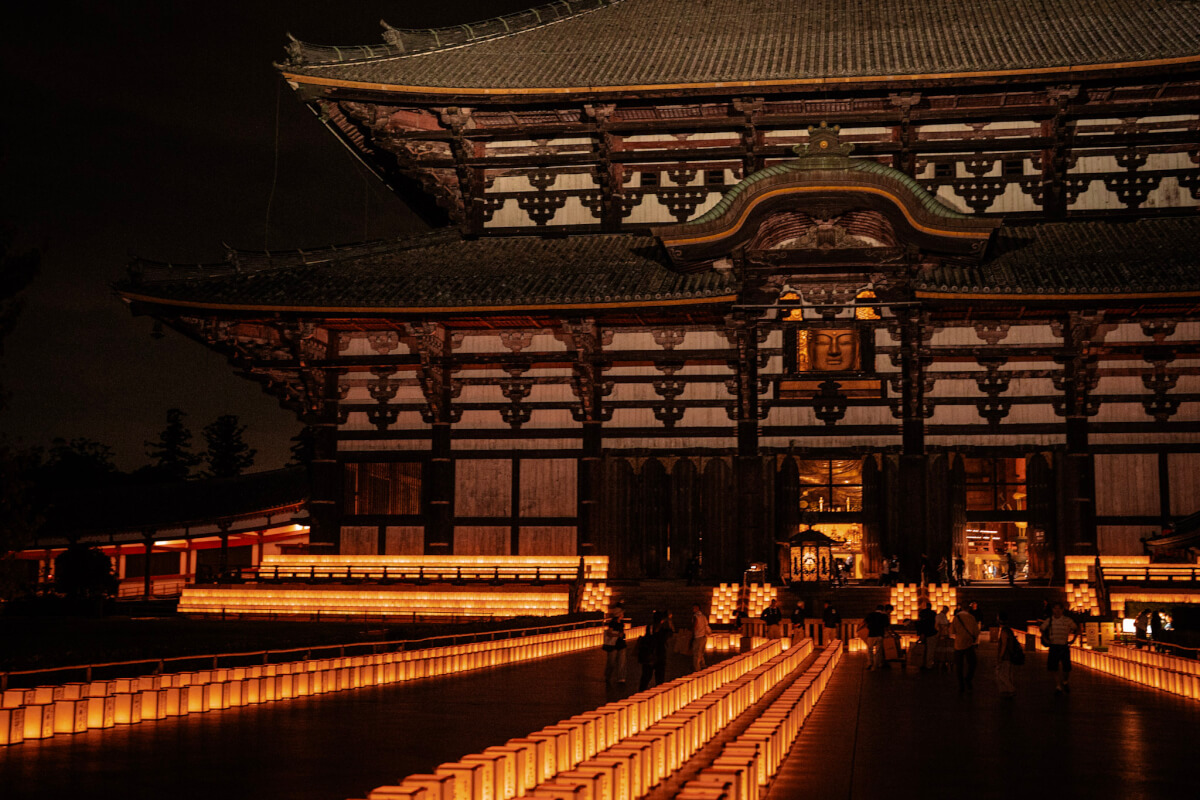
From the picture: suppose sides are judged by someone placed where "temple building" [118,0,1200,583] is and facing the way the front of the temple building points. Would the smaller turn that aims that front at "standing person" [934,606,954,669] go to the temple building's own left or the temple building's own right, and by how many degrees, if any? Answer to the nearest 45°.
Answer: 0° — it already faces them

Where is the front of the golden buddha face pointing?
toward the camera

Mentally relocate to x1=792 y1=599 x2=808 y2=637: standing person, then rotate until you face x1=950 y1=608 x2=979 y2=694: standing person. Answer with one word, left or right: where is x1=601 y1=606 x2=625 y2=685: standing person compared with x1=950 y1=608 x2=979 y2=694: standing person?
right

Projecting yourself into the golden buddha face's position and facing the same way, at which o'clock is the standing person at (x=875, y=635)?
The standing person is roughly at 12 o'clock from the golden buddha face.

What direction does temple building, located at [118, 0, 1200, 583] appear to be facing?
toward the camera

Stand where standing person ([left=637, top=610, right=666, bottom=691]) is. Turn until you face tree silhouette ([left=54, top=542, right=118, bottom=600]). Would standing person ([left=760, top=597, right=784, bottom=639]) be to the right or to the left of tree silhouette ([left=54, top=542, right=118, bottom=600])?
right
